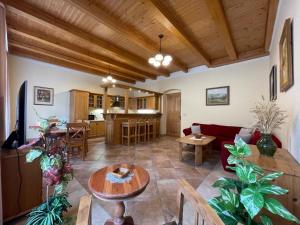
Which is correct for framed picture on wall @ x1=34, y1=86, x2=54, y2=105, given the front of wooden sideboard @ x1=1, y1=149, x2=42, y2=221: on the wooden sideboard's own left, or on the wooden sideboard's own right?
on the wooden sideboard's own left

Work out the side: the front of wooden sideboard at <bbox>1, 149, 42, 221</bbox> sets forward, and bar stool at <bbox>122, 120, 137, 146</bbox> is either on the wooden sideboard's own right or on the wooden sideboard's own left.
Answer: on the wooden sideboard's own left

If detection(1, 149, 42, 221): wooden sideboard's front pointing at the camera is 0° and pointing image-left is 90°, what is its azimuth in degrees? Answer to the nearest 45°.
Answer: approximately 315°

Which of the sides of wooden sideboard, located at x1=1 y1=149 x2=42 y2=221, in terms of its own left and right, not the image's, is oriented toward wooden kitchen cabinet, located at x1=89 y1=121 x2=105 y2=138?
left

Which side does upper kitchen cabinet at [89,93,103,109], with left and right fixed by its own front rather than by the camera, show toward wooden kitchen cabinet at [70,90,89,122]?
right

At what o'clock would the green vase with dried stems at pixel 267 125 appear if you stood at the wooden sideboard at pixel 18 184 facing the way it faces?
The green vase with dried stems is roughly at 12 o'clock from the wooden sideboard.

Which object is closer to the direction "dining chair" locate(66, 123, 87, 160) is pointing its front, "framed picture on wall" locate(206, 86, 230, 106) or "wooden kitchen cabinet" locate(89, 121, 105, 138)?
the wooden kitchen cabinet

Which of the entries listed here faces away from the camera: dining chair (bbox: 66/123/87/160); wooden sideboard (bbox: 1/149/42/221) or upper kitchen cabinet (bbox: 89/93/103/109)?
the dining chair

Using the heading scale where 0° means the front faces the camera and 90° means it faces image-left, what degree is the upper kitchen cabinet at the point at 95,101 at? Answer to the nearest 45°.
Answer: approximately 315°

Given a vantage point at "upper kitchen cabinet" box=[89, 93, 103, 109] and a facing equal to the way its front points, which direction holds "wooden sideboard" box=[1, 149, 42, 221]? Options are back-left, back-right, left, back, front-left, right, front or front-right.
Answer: front-right

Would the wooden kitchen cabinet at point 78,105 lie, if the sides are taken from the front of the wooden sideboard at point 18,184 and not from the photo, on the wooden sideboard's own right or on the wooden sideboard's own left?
on the wooden sideboard's own left
